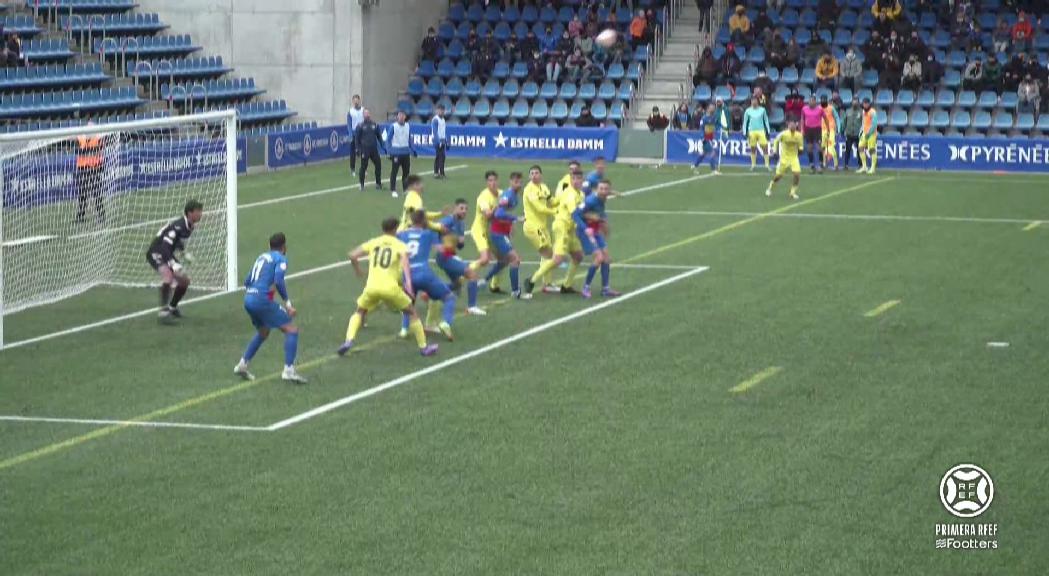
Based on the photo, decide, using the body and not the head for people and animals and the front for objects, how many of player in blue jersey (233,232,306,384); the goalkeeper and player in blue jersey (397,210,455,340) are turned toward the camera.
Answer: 0

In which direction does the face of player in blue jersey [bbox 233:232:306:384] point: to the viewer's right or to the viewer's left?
to the viewer's right

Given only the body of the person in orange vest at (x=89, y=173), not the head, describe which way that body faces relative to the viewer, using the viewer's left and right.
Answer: facing the viewer

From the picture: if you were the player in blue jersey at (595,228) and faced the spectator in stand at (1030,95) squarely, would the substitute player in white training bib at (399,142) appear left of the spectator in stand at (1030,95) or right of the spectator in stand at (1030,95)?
left

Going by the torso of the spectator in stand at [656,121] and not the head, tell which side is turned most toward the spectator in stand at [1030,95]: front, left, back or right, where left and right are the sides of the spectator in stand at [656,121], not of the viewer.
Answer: left

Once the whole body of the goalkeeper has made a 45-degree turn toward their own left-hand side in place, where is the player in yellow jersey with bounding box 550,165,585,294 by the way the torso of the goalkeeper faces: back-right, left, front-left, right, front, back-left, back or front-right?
front-right

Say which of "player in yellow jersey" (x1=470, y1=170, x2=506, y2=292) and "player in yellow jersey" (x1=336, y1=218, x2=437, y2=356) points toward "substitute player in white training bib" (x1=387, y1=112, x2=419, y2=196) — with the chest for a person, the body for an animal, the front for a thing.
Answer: "player in yellow jersey" (x1=336, y1=218, x2=437, y2=356)

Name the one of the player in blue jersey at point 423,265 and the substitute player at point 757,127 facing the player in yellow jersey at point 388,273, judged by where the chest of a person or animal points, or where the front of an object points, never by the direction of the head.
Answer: the substitute player

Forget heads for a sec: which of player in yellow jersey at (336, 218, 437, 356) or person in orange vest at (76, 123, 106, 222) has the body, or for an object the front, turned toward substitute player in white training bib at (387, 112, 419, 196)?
the player in yellow jersey

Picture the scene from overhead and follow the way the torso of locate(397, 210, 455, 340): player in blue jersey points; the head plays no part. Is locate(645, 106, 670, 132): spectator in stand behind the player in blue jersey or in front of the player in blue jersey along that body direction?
in front

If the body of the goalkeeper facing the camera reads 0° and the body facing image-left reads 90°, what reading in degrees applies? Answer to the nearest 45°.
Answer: approximately 270°

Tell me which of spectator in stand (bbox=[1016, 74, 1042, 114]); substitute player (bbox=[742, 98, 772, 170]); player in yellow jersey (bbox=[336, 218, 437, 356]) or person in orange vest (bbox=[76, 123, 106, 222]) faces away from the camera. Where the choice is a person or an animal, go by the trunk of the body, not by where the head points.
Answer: the player in yellow jersey

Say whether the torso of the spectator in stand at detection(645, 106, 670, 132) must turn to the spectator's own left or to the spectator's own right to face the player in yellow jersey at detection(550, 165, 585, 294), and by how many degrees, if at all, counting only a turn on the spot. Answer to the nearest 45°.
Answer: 0° — they already face them

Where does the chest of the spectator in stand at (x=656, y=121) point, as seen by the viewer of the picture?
toward the camera

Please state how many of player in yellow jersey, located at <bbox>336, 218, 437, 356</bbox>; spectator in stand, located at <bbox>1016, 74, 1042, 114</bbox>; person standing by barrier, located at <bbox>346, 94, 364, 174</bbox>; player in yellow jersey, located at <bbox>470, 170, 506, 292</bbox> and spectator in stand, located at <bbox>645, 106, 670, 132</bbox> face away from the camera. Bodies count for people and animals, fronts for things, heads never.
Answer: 1

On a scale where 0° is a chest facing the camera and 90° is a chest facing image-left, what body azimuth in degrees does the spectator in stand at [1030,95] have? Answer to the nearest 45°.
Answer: approximately 0°

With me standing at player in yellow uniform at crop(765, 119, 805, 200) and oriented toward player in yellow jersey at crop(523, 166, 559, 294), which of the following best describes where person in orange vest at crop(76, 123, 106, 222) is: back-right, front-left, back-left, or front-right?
front-right

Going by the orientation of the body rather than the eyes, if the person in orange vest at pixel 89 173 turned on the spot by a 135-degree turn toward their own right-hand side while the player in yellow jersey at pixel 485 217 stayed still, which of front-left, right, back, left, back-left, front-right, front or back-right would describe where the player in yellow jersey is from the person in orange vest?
back

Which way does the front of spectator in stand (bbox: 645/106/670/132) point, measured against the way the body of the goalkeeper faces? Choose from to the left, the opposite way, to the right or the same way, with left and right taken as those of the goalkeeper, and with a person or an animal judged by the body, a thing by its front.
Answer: to the right

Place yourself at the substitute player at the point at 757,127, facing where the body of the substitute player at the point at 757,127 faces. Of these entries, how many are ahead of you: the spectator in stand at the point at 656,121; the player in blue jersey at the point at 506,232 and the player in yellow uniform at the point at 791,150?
2

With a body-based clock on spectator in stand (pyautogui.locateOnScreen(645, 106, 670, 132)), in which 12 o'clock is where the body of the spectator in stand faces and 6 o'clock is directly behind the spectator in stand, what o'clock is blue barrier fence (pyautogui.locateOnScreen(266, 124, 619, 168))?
The blue barrier fence is roughly at 3 o'clock from the spectator in stand.

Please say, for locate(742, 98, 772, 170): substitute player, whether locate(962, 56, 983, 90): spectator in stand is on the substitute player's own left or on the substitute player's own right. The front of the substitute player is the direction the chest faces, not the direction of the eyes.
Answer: on the substitute player's own left
